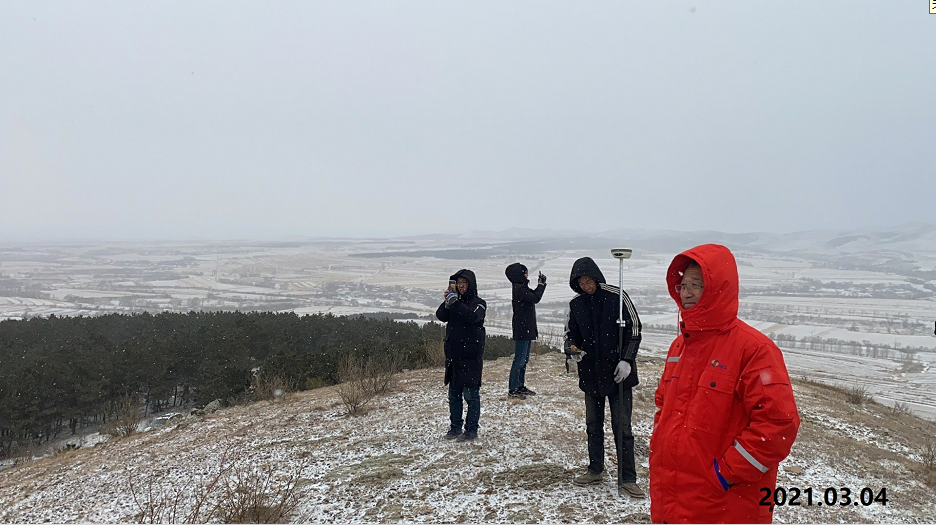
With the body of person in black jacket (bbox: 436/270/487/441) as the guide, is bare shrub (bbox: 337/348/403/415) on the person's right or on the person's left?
on the person's right

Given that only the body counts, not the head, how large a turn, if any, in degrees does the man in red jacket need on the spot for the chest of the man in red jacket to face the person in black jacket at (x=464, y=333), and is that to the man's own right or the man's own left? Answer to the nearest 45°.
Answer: approximately 90° to the man's own right

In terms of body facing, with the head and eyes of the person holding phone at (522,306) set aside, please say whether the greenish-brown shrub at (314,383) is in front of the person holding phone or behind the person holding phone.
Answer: behind

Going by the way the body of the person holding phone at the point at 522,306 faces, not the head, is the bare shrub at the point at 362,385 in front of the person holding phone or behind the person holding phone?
behind

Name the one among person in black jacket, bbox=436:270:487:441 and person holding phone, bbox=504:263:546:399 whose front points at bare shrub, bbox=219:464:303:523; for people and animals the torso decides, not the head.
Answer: the person in black jacket

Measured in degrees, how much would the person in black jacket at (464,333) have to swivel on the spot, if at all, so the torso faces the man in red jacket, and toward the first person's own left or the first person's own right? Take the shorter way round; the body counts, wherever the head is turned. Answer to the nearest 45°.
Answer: approximately 45° to the first person's own left
